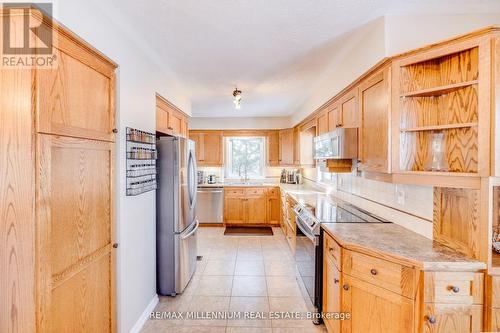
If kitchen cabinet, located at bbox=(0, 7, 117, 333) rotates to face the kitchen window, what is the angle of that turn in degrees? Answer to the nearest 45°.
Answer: approximately 90° to its left

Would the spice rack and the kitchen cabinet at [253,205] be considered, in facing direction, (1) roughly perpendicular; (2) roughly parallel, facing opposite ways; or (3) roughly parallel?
roughly perpendicular

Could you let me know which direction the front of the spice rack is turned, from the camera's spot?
facing the viewer and to the right of the viewer

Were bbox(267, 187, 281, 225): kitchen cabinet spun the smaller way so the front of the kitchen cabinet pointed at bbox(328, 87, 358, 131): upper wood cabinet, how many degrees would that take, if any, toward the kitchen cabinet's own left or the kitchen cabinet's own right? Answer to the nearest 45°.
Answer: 0° — it already faces it

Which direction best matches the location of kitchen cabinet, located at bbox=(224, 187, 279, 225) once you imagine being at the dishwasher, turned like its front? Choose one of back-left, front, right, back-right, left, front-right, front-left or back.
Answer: left

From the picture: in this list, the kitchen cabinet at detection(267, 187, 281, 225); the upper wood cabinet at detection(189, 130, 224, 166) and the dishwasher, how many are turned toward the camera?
3

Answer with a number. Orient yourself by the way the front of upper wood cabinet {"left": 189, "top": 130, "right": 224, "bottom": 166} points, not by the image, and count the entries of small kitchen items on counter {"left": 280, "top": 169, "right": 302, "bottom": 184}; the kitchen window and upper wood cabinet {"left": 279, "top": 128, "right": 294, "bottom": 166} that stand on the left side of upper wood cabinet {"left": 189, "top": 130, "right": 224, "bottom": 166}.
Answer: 3

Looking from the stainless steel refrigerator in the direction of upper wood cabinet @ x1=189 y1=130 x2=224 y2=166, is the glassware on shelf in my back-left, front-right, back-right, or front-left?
back-right

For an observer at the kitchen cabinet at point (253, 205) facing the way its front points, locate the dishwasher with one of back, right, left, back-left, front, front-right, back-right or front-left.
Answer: right

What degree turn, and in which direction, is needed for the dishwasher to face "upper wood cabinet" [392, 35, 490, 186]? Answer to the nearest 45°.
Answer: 0° — it already faces it

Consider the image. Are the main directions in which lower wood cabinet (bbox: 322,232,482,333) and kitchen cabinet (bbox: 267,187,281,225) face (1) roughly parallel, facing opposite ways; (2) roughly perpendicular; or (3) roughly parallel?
roughly perpendicular

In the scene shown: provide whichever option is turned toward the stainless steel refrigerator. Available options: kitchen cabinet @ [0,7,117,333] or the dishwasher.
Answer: the dishwasher

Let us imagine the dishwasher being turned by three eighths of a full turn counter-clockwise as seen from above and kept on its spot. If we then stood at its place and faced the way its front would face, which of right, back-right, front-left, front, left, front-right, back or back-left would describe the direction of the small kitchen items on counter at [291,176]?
front-right

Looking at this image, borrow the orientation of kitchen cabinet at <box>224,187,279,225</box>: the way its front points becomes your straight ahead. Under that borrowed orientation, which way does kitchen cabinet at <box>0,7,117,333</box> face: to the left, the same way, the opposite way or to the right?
to the left

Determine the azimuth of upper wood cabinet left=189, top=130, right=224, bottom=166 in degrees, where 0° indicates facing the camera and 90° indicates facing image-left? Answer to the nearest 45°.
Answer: approximately 0°

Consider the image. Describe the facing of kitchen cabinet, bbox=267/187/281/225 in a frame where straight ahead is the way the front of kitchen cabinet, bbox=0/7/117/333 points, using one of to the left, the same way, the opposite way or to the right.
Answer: to the right
